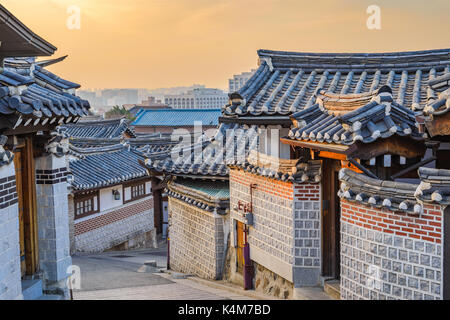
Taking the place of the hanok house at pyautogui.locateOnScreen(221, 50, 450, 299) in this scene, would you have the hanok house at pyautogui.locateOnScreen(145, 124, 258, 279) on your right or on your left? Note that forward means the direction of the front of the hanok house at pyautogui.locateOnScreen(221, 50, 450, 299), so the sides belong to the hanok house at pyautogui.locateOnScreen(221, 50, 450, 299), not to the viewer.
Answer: on your right

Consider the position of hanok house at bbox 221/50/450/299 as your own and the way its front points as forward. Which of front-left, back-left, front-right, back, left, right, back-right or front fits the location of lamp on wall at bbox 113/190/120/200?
right

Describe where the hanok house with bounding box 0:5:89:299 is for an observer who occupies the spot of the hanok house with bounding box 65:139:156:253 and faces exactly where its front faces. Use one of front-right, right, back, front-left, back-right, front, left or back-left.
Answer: front-right

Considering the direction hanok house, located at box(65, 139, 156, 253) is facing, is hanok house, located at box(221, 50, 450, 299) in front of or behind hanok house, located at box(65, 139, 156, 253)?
in front

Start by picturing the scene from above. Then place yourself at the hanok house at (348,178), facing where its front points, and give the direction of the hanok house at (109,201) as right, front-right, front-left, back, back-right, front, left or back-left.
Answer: right

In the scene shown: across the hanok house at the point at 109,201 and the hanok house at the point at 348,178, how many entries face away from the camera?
0

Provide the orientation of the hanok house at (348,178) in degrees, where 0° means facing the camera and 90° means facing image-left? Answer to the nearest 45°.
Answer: approximately 45°

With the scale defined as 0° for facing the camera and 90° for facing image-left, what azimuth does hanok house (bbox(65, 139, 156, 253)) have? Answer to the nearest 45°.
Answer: approximately 315°

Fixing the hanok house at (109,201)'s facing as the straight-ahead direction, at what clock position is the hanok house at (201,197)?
the hanok house at (201,197) is roughly at 1 o'clock from the hanok house at (109,201).
